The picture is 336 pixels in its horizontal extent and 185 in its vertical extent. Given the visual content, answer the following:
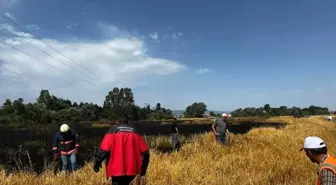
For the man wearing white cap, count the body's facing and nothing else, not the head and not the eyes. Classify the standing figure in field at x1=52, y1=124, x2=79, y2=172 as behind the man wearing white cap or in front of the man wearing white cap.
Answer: in front

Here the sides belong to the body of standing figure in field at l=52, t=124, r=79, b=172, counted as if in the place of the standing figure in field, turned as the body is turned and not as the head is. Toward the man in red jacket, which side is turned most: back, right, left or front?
front

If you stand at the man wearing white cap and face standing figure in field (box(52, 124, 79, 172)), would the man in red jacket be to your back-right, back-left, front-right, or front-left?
front-left

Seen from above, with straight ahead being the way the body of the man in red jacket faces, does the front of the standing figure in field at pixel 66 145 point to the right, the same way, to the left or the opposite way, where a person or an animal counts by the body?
the opposite way

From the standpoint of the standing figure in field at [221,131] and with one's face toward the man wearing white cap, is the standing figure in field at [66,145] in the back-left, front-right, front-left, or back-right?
front-right

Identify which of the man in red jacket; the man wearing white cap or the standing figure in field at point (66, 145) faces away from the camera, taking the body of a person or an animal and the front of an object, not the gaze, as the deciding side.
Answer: the man in red jacket

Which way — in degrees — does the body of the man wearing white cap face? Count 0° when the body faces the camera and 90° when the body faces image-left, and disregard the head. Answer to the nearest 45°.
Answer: approximately 90°

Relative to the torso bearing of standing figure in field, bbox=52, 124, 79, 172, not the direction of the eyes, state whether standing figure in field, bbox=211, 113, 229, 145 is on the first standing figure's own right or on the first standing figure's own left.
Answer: on the first standing figure's own left

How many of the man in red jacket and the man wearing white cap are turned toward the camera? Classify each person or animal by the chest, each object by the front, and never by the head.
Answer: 0

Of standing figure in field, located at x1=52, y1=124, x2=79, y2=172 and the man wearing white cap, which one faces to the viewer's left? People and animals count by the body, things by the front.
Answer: the man wearing white cap

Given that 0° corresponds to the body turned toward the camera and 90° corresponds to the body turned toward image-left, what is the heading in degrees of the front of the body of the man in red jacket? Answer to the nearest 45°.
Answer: approximately 180°

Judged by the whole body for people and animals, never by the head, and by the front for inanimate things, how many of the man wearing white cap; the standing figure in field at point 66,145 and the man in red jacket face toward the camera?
1

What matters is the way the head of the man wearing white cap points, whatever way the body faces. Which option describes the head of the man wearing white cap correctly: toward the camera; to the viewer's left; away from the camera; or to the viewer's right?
to the viewer's left

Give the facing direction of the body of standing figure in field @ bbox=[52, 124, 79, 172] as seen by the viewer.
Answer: toward the camera

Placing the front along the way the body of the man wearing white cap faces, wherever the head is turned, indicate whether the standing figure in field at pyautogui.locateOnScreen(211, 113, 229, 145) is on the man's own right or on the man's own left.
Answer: on the man's own right

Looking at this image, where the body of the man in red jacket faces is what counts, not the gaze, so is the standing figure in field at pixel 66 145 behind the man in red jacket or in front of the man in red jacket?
in front
